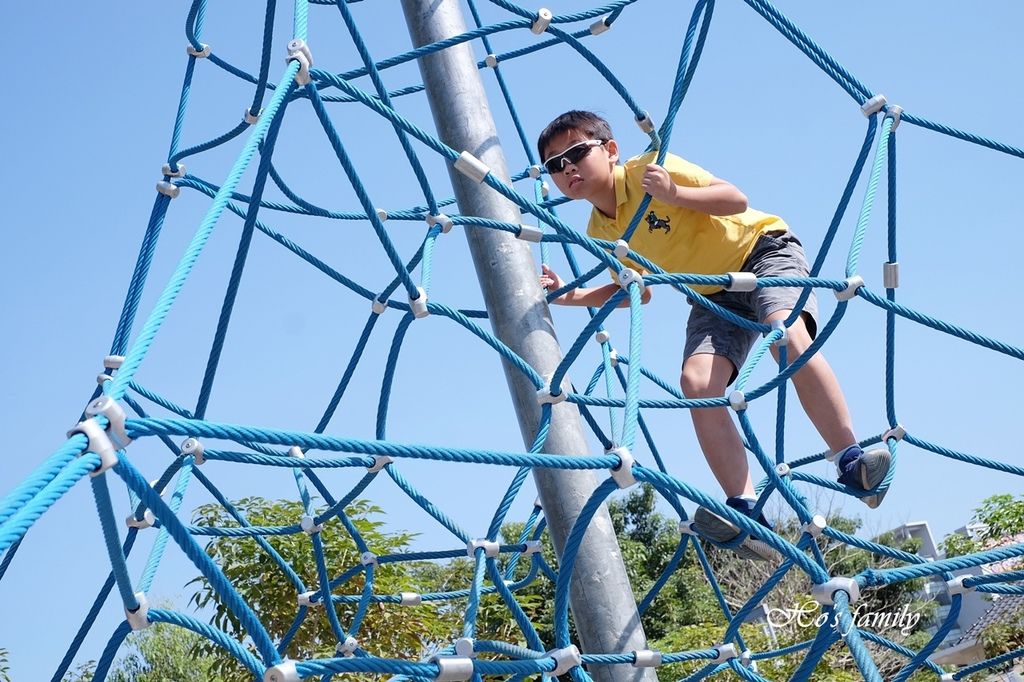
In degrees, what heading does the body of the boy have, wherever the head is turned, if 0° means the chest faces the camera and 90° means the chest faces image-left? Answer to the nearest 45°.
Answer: approximately 45°

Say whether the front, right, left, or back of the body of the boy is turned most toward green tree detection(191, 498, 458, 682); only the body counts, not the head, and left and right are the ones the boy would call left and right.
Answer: right

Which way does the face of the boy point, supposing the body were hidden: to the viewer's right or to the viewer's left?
to the viewer's left
